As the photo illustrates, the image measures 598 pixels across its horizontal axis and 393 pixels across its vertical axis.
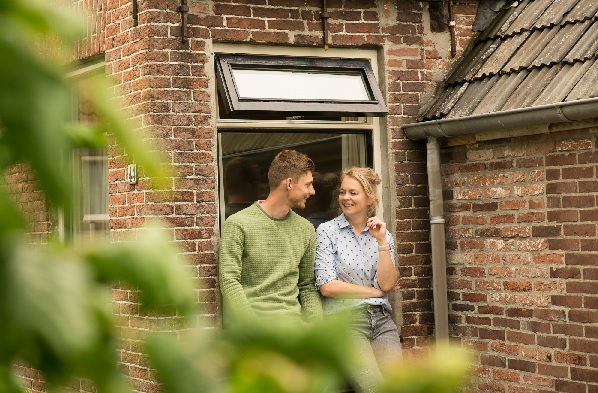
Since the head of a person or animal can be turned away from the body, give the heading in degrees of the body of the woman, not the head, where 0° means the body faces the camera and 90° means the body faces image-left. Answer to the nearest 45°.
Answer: approximately 0°

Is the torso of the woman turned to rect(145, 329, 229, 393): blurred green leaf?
yes

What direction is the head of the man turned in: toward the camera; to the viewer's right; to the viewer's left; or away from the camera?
to the viewer's right

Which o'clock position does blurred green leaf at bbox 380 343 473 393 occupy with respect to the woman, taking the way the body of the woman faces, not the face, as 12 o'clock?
The blurred green leaf is roughly at 12 o'clock from the woman.
